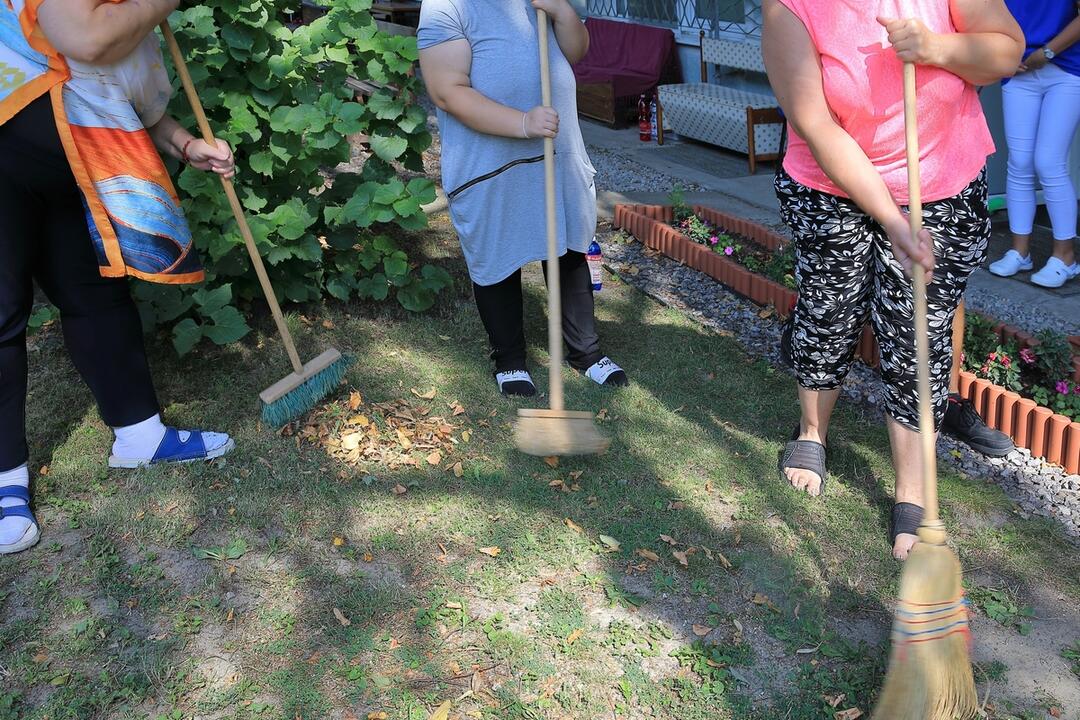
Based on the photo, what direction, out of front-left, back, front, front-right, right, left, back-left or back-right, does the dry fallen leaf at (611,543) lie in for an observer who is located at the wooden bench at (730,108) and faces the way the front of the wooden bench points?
front-left

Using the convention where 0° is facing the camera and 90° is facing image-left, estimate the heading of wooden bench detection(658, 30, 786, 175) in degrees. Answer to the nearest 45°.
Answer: approximately 45°

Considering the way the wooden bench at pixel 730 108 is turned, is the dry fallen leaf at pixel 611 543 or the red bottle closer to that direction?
the dry fallen leaf

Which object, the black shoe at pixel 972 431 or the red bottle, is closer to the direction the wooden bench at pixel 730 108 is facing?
the black shoe

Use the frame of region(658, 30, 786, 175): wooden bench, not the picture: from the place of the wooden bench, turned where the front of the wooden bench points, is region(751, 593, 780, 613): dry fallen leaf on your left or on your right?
on your left

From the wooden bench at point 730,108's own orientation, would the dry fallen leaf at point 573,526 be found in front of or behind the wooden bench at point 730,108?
in front

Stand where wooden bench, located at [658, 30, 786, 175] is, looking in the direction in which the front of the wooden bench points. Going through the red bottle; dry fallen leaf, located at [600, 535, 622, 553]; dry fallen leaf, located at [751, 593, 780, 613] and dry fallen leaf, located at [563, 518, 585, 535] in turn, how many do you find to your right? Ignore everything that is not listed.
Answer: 1

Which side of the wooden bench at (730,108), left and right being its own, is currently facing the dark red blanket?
right

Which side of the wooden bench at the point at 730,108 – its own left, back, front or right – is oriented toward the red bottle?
right

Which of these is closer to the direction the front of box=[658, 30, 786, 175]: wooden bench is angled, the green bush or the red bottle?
the green bush

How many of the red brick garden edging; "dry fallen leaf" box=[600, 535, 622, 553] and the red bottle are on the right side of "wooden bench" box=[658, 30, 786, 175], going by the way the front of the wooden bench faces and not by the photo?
1

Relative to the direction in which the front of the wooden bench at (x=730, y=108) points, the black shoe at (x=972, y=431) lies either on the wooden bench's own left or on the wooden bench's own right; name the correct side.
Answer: on the wooden bench's own left
